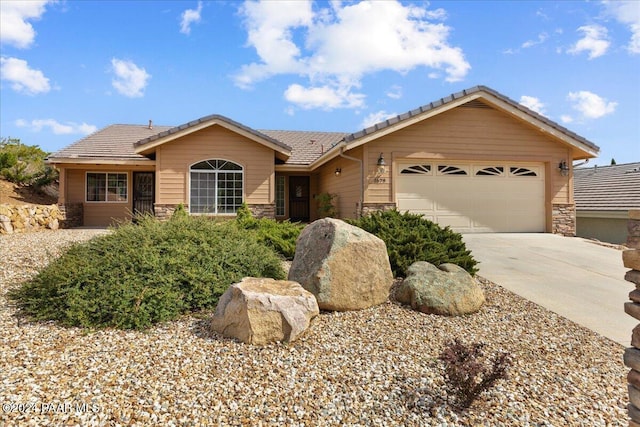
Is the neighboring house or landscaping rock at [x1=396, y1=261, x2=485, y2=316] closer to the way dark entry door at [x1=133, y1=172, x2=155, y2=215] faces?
the landscaping rock

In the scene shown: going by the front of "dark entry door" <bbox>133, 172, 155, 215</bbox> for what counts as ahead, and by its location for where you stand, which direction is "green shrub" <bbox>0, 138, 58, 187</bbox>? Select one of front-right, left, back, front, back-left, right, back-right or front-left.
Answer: back-right

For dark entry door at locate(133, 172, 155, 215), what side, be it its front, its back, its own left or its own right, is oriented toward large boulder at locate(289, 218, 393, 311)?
front

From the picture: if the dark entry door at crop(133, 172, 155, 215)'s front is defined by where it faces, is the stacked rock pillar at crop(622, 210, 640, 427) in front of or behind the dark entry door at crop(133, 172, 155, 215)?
in front

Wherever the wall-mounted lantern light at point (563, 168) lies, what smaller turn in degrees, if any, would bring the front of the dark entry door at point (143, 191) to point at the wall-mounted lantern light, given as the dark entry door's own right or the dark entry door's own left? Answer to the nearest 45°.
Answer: approximately 45° to the dark entry door's own left

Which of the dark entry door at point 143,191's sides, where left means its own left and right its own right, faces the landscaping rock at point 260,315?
front

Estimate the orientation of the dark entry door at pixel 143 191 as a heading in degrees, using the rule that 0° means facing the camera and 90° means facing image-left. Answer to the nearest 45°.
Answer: approximately 0°

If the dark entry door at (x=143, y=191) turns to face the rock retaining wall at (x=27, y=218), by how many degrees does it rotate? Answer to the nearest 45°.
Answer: approximately 45° to its right
